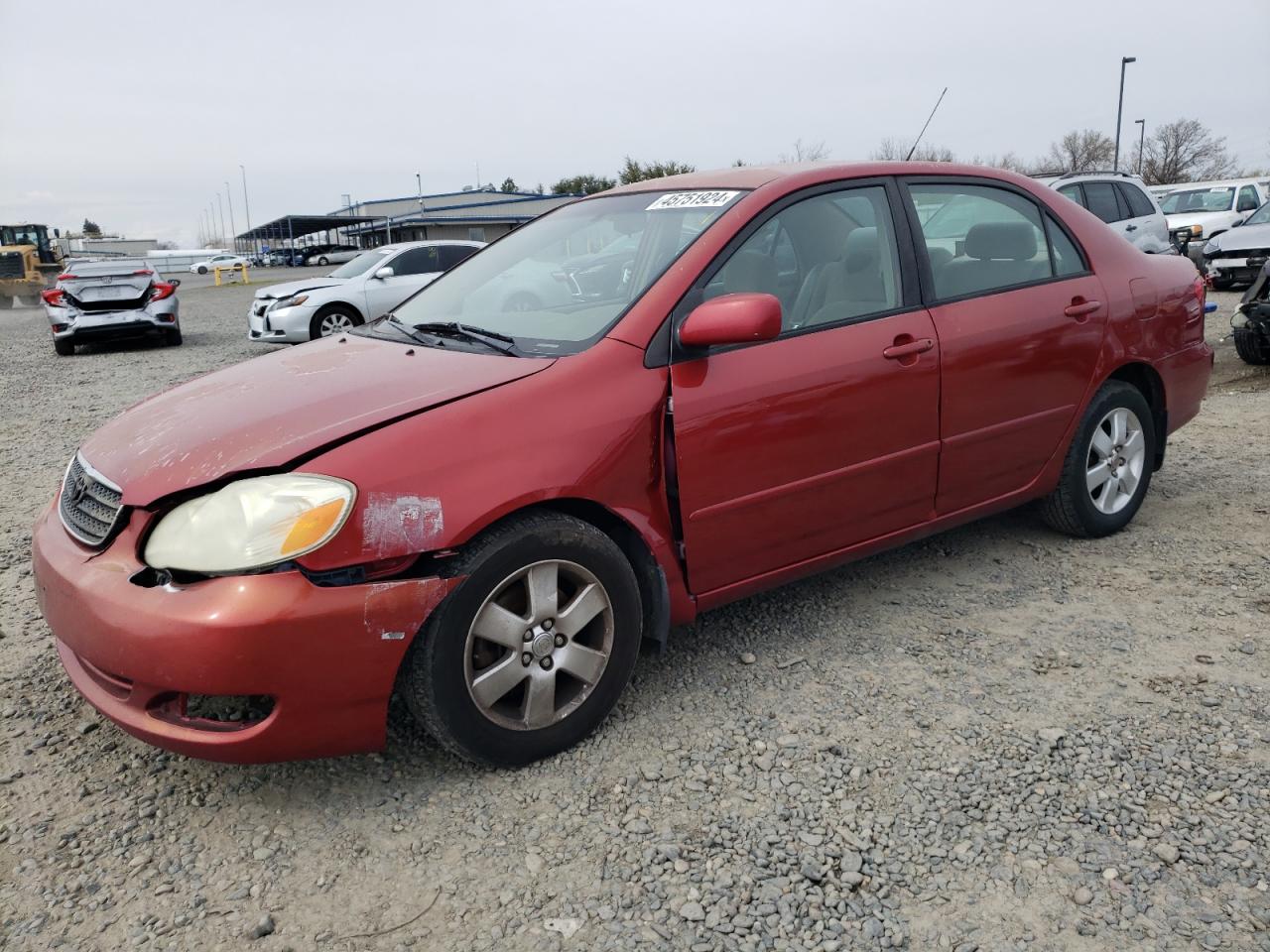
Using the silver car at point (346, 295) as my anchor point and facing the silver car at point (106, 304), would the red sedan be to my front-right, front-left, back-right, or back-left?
back-left

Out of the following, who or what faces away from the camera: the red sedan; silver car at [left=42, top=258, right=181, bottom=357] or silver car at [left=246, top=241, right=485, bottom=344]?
silver car at [left=42, top=258, right=181, bottom=357]

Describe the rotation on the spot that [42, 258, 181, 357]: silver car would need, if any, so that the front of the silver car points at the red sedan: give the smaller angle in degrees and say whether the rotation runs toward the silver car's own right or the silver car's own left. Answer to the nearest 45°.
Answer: approximately 180°

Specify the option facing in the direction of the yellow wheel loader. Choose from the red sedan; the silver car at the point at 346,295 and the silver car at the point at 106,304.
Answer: the silver car at the point at 106,304

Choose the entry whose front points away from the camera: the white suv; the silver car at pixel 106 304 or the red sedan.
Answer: the silver car

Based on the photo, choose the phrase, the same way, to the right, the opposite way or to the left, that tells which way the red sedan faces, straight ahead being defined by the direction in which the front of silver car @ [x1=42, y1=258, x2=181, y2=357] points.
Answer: to the left

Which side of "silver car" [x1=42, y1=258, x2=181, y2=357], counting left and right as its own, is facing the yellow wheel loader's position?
front

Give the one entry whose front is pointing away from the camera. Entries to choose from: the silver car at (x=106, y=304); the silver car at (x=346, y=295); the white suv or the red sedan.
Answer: the silver car at (x=106, y=304)

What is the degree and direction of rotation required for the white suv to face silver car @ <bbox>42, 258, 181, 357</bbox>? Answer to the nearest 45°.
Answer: approximately 45° to its right

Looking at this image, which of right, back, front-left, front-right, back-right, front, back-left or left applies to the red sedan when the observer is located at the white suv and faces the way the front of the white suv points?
front-left

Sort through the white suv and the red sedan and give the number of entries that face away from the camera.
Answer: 0

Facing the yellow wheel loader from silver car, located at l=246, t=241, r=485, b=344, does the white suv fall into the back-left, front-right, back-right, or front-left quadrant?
back-right

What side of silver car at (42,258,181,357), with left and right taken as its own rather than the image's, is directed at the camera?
back

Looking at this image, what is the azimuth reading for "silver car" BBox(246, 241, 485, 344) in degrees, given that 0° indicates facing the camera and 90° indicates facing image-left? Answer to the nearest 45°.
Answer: approximately 45°
